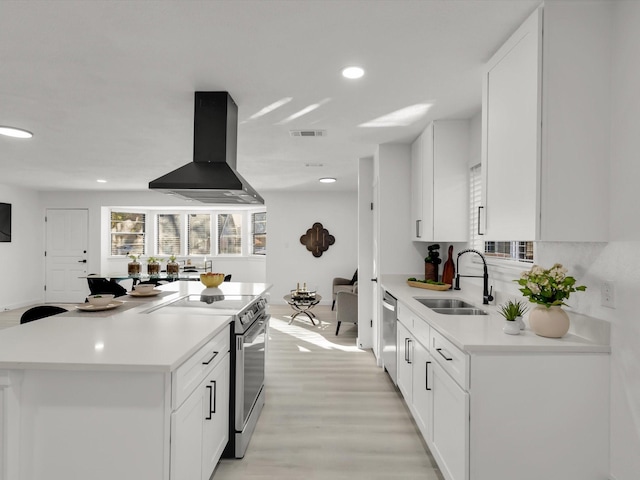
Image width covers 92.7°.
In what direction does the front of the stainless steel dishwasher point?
to the viewer's left

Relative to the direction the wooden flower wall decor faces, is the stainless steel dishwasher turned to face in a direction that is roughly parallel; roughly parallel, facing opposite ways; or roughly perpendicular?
roughly perpendicular

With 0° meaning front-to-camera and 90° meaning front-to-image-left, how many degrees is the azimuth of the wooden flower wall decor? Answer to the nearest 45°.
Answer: approximately 0°

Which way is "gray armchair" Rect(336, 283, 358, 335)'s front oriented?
to the viewer's left

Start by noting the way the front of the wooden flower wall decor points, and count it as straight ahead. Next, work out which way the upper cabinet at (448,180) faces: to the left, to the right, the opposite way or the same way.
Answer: to the right

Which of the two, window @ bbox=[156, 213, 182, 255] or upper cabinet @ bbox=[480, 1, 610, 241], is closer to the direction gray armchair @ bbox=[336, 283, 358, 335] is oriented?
the window

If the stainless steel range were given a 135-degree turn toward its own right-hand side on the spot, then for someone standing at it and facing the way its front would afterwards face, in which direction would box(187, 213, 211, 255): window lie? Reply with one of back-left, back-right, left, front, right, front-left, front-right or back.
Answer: back-right

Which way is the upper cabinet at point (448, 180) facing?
to the viewer's left

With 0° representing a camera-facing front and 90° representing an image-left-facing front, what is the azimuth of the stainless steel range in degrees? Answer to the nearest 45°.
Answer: approximately 270°

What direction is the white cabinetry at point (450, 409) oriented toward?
to the viewer's left

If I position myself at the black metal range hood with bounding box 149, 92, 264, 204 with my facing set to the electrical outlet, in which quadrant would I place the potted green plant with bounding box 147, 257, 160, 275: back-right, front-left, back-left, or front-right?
back-left

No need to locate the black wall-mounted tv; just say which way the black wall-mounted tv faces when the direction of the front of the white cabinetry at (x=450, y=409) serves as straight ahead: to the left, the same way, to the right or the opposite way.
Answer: the opposite way
